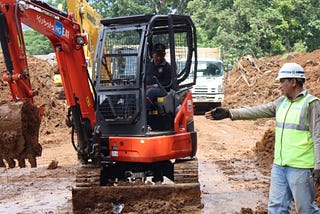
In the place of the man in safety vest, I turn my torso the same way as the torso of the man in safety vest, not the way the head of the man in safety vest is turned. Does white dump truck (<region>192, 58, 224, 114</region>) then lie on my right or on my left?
on my right

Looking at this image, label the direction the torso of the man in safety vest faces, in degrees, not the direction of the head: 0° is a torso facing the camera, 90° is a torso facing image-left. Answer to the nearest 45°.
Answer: approximately 45°

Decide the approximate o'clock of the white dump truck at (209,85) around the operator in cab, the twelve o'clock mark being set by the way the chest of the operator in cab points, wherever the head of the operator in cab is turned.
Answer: The white dump truck is roughly at 5 o'clock from the operator in cab.

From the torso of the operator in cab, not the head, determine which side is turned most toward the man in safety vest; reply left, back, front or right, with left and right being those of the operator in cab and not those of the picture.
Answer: left

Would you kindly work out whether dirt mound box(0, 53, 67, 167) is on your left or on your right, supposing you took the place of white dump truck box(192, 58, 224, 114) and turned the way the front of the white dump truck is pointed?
on your right

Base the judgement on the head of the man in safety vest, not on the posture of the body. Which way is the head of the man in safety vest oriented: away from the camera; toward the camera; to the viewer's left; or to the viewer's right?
to the viewer's left

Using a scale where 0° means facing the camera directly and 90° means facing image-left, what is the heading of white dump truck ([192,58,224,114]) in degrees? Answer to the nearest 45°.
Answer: approximately 0°
